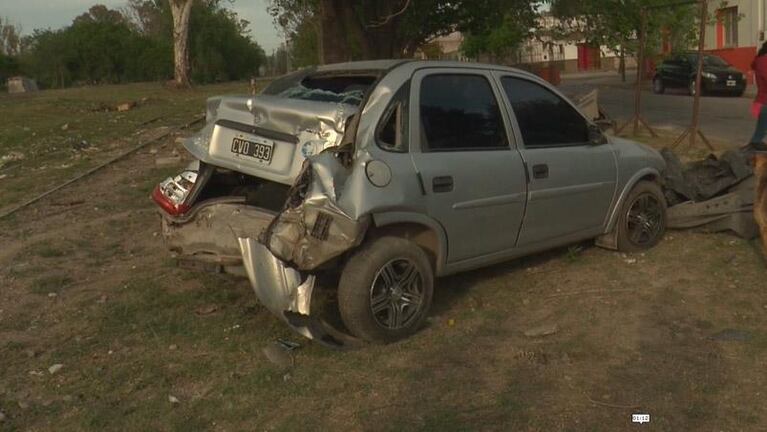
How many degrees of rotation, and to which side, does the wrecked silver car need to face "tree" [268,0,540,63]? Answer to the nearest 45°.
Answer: approximately 45° to its left

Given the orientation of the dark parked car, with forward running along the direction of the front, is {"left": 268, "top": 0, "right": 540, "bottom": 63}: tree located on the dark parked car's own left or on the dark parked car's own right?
on the dark parked car's own right

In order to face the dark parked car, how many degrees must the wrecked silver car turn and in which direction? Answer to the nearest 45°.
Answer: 0° — it already faces it

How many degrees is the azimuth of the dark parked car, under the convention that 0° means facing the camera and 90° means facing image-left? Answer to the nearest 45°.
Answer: approximately 315°

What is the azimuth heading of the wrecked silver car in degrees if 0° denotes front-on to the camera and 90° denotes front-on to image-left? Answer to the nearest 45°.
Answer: approximately 225°

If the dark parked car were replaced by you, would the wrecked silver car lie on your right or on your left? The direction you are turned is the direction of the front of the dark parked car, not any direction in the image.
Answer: on your right

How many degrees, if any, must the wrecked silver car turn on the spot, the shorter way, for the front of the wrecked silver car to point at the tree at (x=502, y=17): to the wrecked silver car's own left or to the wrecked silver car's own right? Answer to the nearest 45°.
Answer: approximately 45° to the wrecked silver car's own left
